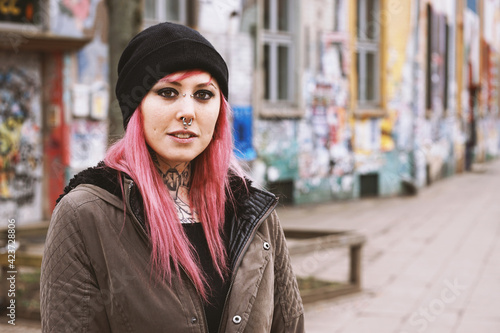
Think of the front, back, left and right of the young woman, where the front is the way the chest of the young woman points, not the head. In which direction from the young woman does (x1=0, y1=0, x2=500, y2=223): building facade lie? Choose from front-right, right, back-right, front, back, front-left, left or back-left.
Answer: back-left

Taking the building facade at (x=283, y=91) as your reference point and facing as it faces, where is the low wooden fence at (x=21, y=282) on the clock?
The low wooden fence is roughly at 2 o'clock from the building facade.

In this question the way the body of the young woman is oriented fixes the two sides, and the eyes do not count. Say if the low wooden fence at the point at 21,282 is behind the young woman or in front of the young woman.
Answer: behind

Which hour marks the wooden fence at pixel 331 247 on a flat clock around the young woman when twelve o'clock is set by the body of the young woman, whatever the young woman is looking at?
The wooden fence is roughly at 8 o'clock from the young woman.

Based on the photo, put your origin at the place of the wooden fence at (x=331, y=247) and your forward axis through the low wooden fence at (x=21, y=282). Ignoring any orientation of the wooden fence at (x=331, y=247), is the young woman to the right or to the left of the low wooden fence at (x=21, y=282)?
left
